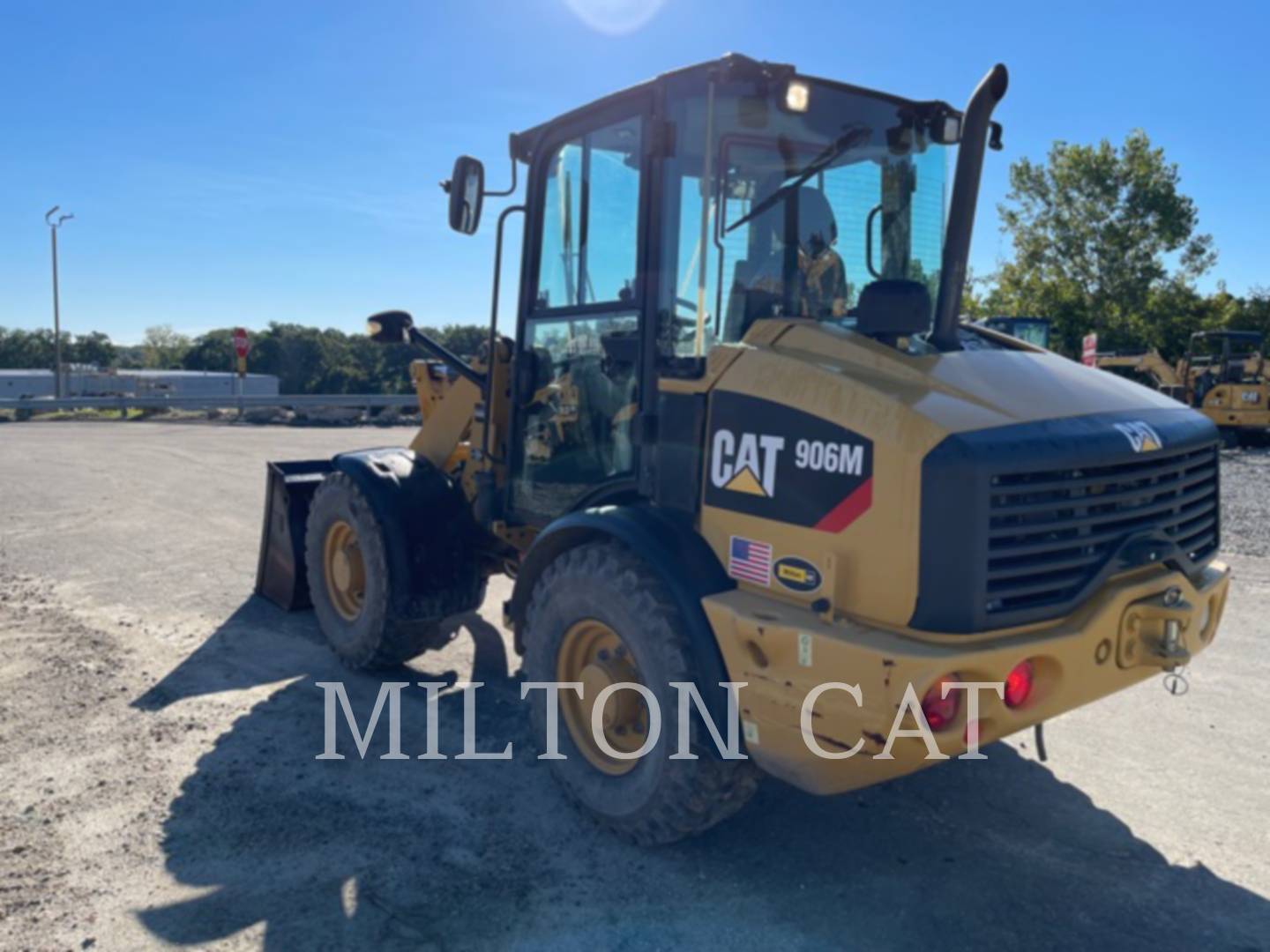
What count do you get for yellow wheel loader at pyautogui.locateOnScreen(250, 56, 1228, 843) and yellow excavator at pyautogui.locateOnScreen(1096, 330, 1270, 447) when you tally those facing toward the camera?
0

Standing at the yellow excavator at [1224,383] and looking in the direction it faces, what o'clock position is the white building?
The white building is roughly at 12 o'clock from the yellow excavator.

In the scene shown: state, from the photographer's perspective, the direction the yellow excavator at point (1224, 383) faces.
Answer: facing to the left of the viewer

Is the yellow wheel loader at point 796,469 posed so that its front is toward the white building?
yes

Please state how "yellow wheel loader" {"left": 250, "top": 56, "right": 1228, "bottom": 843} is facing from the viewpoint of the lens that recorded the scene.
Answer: facing away from the viewer and to the left of the viewer

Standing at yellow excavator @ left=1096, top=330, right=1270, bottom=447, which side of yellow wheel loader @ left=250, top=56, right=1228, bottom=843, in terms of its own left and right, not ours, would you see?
right

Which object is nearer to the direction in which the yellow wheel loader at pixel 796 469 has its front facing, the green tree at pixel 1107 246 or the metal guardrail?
the metal guardrail

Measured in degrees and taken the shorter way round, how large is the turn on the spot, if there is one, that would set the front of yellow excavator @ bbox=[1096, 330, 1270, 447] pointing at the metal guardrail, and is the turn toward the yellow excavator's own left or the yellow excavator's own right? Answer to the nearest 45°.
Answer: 0° — it already faces it

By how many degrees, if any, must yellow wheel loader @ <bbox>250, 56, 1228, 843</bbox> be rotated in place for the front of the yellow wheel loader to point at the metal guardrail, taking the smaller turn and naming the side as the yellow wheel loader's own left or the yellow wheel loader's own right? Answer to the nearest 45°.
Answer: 0° — it already faces it

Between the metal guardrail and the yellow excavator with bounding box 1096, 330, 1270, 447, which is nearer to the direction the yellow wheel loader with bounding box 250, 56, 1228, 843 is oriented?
the metal guardrail

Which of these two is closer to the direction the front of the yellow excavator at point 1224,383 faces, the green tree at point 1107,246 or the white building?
the white building

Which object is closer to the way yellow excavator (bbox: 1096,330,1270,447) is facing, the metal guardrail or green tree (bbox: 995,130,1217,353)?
the metal guardrail

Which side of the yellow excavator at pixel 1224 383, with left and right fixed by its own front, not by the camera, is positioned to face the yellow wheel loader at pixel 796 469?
left
